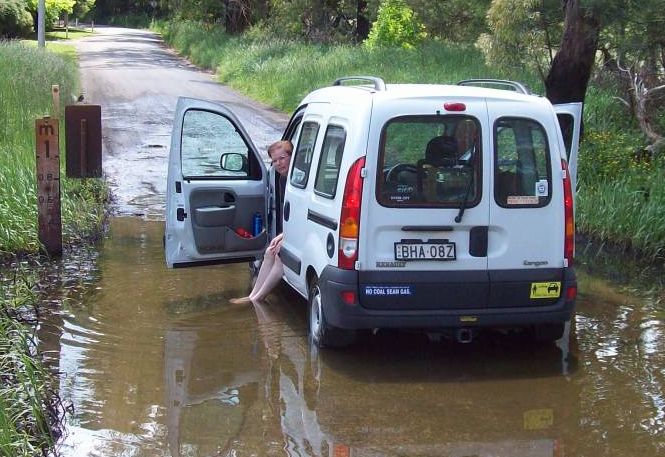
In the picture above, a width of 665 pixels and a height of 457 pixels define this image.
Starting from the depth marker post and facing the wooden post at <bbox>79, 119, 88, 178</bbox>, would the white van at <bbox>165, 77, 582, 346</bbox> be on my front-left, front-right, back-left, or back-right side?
back-right

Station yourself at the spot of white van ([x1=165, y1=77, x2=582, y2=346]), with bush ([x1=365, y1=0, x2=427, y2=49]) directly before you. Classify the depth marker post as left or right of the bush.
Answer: left

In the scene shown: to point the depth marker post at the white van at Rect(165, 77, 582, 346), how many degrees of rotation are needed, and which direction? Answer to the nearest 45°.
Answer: approximately 45° to its left

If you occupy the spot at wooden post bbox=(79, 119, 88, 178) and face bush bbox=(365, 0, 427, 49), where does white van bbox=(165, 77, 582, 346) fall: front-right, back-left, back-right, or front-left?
back-right

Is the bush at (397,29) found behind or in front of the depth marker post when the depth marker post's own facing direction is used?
behind

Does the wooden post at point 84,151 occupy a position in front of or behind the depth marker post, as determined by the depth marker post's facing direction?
behind

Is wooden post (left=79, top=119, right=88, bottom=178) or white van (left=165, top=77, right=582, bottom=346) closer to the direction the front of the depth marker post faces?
the white van

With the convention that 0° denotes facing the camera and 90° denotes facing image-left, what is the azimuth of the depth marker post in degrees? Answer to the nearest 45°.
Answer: approximately 0°
